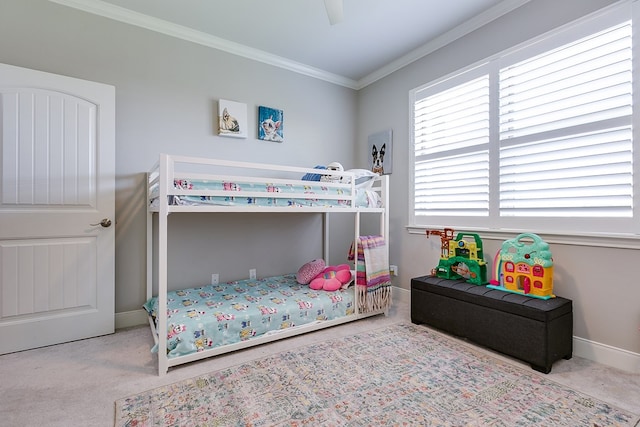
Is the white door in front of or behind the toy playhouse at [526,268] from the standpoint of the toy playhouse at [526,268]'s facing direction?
in front

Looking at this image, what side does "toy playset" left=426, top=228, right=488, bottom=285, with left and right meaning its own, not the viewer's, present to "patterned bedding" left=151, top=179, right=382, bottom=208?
front

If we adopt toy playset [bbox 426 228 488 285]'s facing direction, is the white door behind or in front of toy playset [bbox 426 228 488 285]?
in front

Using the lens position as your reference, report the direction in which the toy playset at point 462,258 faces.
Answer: facing the viewer and to the left of the viewer

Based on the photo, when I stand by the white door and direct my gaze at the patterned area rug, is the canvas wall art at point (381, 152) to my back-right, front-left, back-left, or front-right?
front-left

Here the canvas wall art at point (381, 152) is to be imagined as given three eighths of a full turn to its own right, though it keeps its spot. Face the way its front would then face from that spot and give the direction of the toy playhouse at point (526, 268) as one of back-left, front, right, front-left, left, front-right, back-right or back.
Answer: back-right
